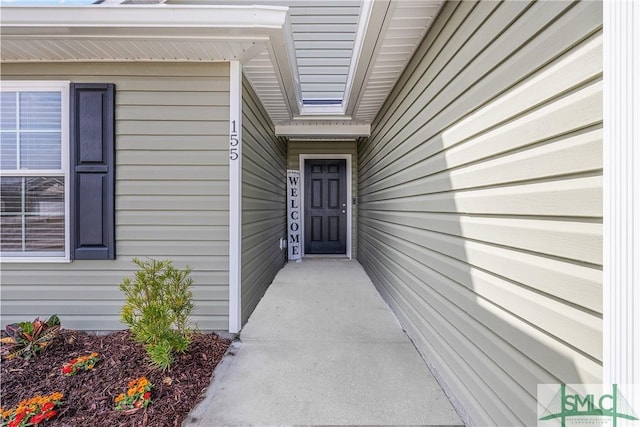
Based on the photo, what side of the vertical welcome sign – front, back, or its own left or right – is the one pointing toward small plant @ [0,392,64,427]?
front

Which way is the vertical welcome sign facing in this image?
toward the camera

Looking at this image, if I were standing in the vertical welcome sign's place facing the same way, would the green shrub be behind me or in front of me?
in front

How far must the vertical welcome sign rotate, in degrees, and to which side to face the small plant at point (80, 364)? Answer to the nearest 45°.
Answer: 0° — it already faces it

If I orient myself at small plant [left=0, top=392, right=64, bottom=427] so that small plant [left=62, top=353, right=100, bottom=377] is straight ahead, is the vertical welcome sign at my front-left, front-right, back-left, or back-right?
front-right

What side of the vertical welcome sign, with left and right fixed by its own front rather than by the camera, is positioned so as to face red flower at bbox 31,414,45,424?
front

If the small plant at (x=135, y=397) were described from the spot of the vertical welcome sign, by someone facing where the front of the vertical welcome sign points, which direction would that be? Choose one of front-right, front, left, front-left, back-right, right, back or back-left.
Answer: front

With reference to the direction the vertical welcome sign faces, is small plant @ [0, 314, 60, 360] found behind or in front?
in front
